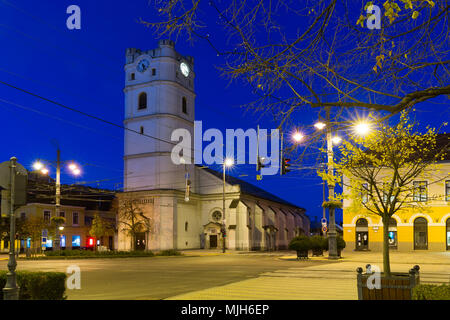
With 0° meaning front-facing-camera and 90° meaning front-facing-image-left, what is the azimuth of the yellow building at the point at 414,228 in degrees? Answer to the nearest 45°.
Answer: approximately 0°

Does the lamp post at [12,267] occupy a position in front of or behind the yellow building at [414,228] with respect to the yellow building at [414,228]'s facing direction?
in front

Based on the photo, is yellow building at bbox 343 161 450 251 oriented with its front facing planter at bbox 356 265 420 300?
yes

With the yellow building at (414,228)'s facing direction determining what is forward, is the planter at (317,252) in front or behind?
in front
